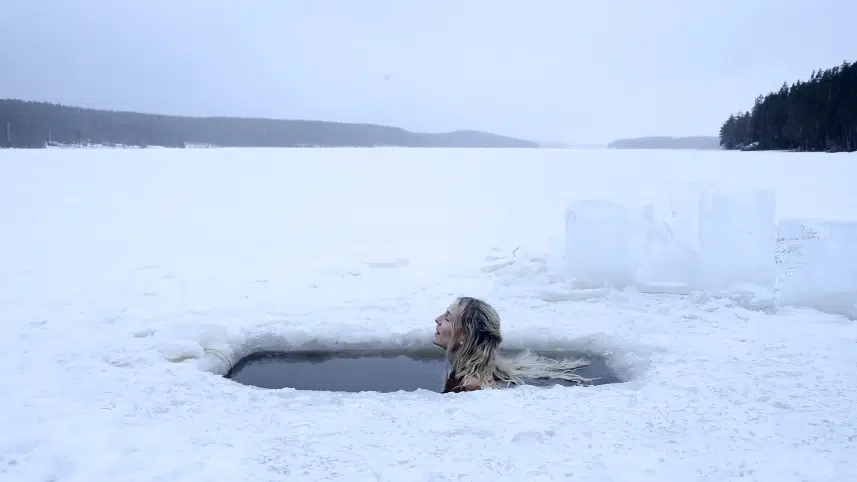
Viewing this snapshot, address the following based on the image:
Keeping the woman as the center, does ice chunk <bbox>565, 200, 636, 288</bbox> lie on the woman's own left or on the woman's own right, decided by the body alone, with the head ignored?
on the woman's own right

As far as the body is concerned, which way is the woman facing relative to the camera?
to the viewer's left

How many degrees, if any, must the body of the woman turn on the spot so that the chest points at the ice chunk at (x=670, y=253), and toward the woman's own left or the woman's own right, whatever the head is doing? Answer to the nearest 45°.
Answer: approximately 135° to the woman's own right

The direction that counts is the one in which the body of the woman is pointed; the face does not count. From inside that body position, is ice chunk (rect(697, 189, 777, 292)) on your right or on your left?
on your right

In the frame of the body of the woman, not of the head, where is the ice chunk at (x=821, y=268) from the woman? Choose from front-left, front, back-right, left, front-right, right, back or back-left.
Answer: back-right

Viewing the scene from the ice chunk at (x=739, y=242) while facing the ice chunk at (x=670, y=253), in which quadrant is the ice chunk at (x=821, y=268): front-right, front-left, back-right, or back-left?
back-left

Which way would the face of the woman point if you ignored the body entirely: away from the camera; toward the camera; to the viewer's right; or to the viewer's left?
to the viewer's left
